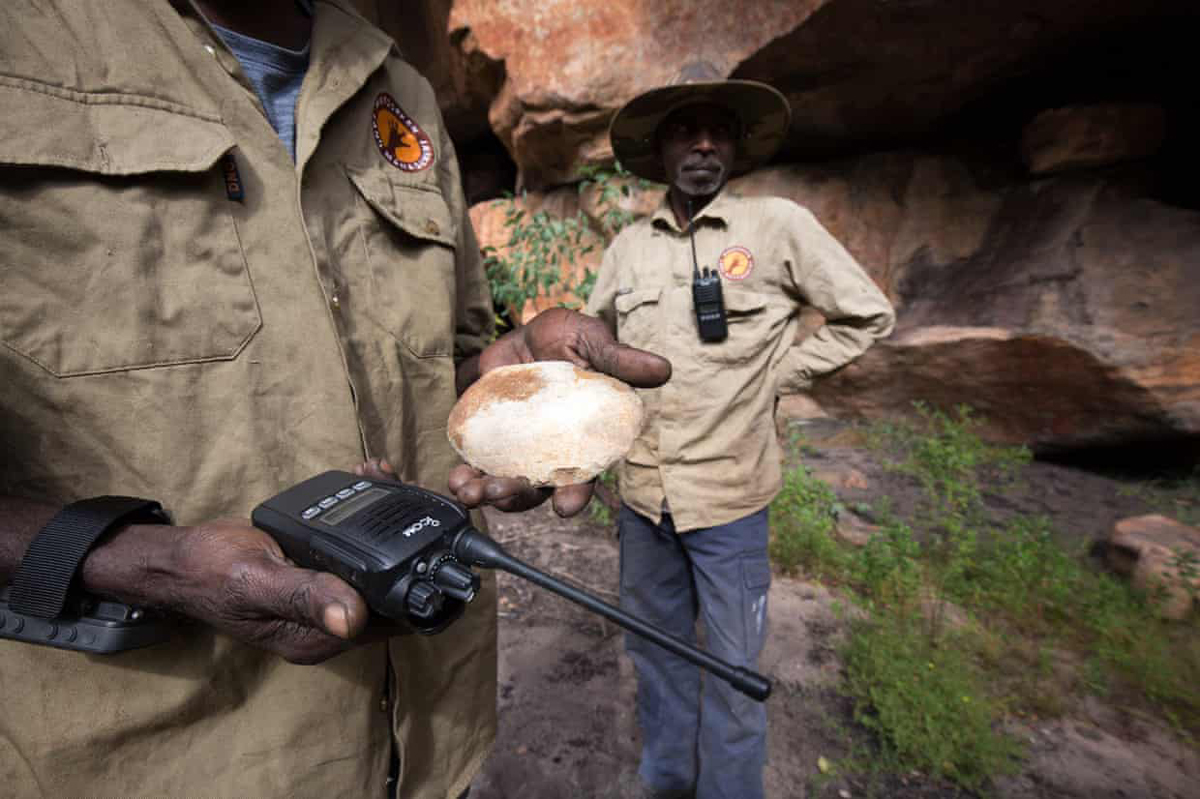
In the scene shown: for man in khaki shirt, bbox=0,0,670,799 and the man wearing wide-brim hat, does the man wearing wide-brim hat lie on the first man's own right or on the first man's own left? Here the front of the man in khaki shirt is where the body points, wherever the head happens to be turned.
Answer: on the first man's own left

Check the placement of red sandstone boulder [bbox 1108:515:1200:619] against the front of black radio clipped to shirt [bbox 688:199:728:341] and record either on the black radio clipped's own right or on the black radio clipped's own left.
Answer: on the black radio clipped's own left

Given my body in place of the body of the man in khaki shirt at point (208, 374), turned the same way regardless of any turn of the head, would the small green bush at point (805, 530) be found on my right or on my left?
on my left

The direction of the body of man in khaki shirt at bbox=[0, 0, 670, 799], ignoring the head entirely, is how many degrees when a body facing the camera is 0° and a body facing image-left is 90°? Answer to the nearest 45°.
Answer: approximately 315°

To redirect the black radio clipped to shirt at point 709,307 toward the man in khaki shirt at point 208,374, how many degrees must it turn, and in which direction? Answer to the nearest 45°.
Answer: approximately 45° to its right

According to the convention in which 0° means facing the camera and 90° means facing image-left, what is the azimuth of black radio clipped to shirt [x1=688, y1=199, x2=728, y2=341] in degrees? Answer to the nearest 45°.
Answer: approximately 0°
